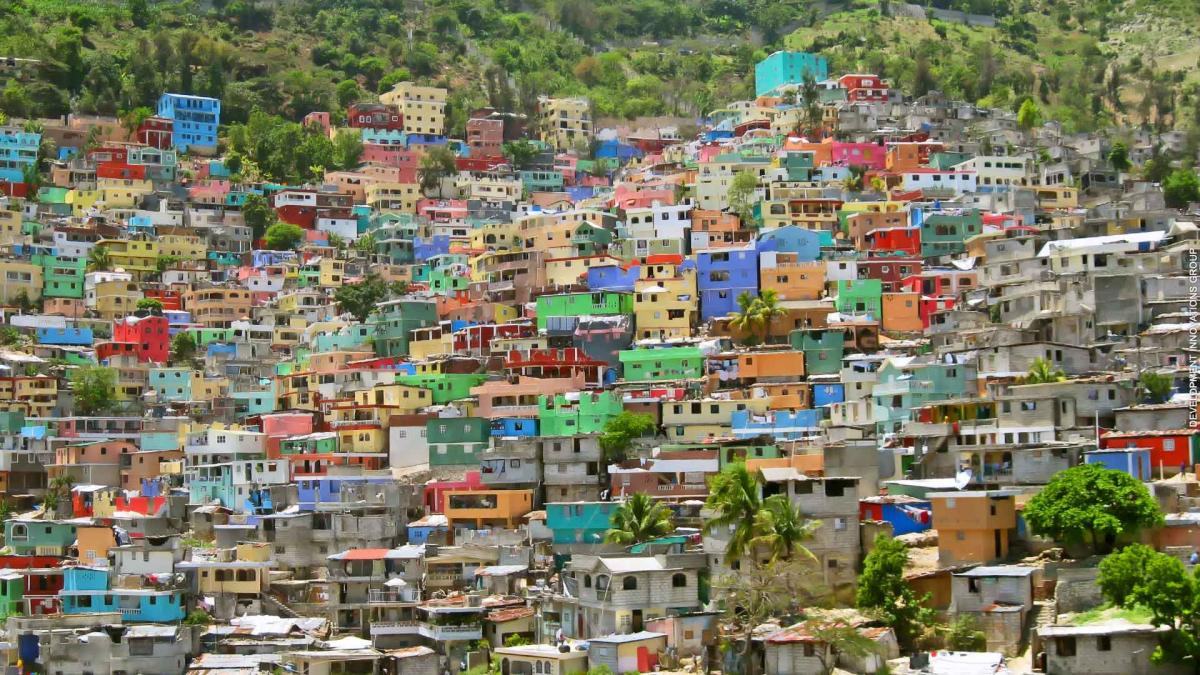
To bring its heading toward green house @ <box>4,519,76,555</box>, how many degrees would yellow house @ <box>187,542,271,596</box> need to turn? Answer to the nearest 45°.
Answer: approximately 135° to its right

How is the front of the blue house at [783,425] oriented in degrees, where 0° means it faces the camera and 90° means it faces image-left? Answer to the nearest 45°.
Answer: approximately 0°

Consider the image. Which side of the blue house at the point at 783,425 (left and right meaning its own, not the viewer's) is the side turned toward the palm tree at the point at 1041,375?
left

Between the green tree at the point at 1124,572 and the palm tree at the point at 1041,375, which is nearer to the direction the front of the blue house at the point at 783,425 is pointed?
the green tree

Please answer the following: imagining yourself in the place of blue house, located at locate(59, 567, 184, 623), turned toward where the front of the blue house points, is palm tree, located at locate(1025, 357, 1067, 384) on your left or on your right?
on your left

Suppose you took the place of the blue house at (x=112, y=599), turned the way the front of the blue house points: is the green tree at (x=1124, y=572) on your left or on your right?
on your left

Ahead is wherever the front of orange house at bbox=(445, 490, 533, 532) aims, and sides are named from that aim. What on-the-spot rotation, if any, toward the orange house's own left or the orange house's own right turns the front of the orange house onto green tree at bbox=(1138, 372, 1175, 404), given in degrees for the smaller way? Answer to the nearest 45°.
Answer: approximately 90° to the orange house's own left

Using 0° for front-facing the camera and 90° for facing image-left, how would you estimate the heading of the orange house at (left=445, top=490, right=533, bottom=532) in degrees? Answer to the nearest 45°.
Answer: approximately 0°
